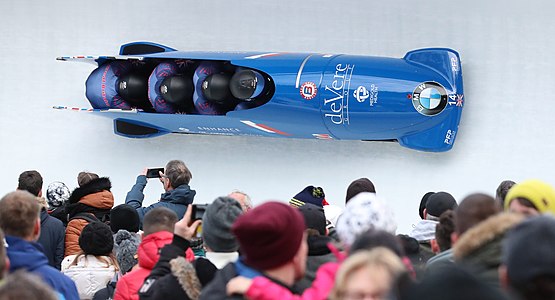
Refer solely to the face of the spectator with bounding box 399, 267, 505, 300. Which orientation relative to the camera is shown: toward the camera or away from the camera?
away from the camera

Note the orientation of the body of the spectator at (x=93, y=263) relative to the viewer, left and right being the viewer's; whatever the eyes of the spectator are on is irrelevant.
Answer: facing away from the viewer

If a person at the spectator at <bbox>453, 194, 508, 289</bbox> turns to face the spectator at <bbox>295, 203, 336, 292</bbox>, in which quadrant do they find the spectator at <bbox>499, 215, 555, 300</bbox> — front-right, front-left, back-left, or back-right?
back-left

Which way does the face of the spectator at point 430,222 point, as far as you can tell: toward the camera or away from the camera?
away from the camera

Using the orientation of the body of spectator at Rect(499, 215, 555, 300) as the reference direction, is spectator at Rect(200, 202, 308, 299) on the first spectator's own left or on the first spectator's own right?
on the first spectator's own left

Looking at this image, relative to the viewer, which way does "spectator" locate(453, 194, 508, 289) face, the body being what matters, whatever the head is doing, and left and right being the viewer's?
facing away from the viewer and to the left of the viewer

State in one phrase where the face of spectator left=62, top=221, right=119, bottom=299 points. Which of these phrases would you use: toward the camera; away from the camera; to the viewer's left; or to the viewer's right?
away from the camera

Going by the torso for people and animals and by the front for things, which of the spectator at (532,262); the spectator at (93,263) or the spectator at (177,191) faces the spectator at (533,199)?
the spectator at (532,262)

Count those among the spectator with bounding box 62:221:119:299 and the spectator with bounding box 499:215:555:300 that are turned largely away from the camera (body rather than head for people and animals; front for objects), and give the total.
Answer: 2

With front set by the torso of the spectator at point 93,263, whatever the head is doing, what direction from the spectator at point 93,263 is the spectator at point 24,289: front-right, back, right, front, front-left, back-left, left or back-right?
back

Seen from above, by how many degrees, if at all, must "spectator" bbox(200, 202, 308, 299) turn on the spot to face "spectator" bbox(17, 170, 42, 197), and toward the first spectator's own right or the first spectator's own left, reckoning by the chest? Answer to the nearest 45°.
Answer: approximately 90° to the first spectator's own left

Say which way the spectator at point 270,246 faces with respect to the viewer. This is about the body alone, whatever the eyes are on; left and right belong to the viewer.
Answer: facing away from the viewer and to the right of the viewer

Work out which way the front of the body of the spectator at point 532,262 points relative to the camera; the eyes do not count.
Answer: away from the camera

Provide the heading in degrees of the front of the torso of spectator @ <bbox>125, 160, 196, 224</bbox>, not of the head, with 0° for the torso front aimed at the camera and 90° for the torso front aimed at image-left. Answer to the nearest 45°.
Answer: approximately 135°
